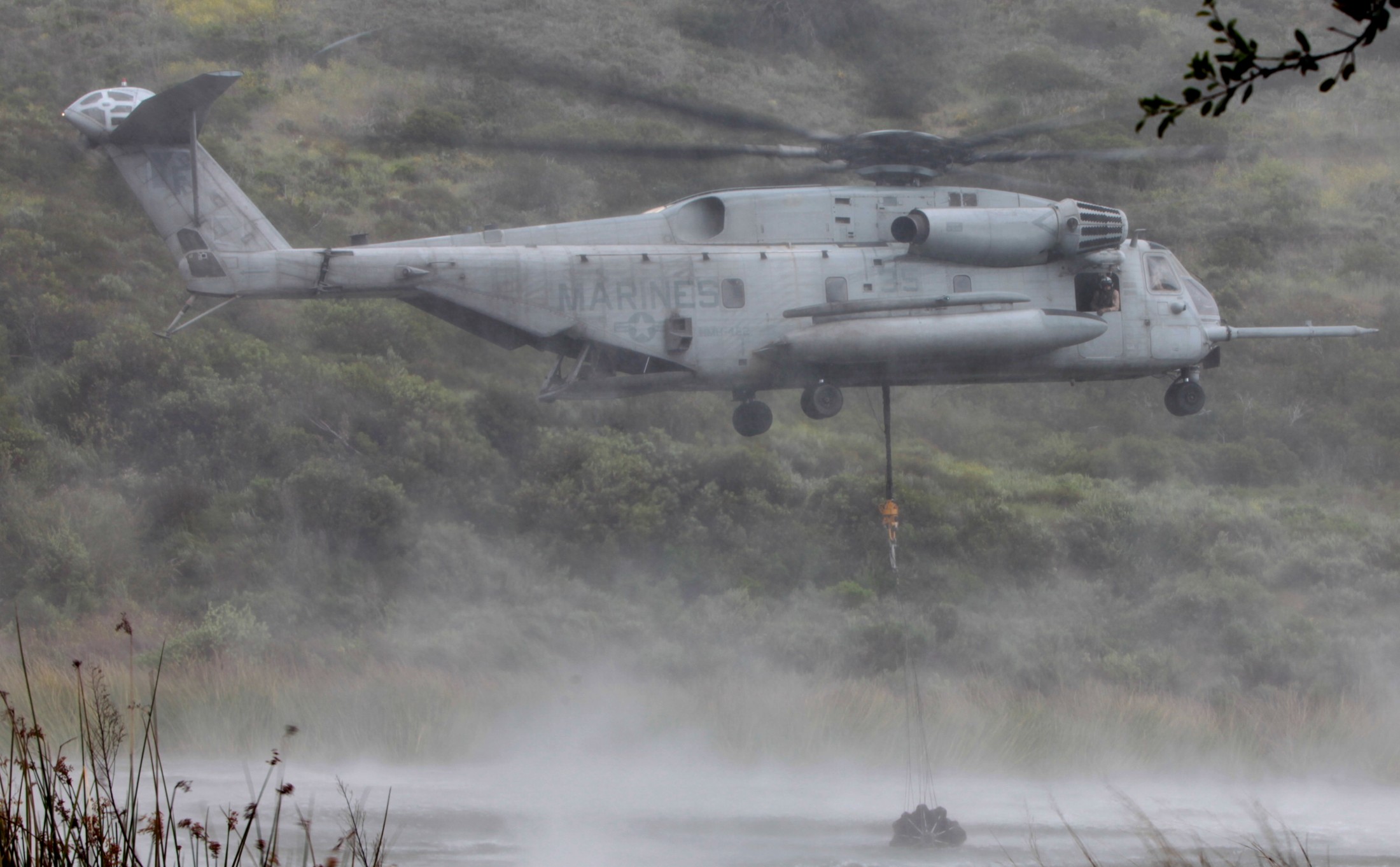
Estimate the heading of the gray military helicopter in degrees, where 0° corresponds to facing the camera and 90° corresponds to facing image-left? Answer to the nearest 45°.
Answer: approximately 270°

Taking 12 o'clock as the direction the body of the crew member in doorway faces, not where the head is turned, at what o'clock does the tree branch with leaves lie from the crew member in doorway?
The tree branch with leaves is roughly at 12 o'clock from the crew member in doorway.

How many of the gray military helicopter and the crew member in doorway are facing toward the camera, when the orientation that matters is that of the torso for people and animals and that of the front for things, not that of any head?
1

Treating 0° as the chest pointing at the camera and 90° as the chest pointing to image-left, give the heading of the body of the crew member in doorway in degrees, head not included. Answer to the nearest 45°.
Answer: approximately 0°

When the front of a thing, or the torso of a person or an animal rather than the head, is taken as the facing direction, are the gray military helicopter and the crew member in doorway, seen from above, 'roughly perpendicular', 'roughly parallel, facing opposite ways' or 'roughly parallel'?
roughly perpendicular

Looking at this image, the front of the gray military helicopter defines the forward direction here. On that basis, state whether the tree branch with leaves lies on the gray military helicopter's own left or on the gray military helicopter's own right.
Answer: on the gray military helicopter's own right
